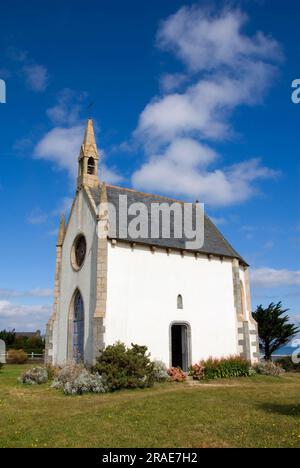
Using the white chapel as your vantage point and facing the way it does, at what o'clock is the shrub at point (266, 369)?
The shrub is roughly at 7 o'clock from the white chapel.

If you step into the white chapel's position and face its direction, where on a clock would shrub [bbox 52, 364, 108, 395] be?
The shrub is roughly at 11 o'clock from the white chapel.

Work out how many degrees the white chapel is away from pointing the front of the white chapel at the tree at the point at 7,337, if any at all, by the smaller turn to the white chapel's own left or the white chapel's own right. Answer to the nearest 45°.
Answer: approximately 90° to the white chapel's own right

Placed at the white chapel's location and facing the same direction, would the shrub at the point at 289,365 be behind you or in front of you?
behind

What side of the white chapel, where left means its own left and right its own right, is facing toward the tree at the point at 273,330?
back

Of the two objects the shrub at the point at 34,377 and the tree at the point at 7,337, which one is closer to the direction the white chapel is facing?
the shrub

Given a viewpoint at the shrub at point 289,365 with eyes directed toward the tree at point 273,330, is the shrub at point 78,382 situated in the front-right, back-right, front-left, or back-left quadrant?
back-left

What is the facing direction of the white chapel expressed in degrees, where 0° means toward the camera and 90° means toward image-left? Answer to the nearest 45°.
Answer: approximately 45°
